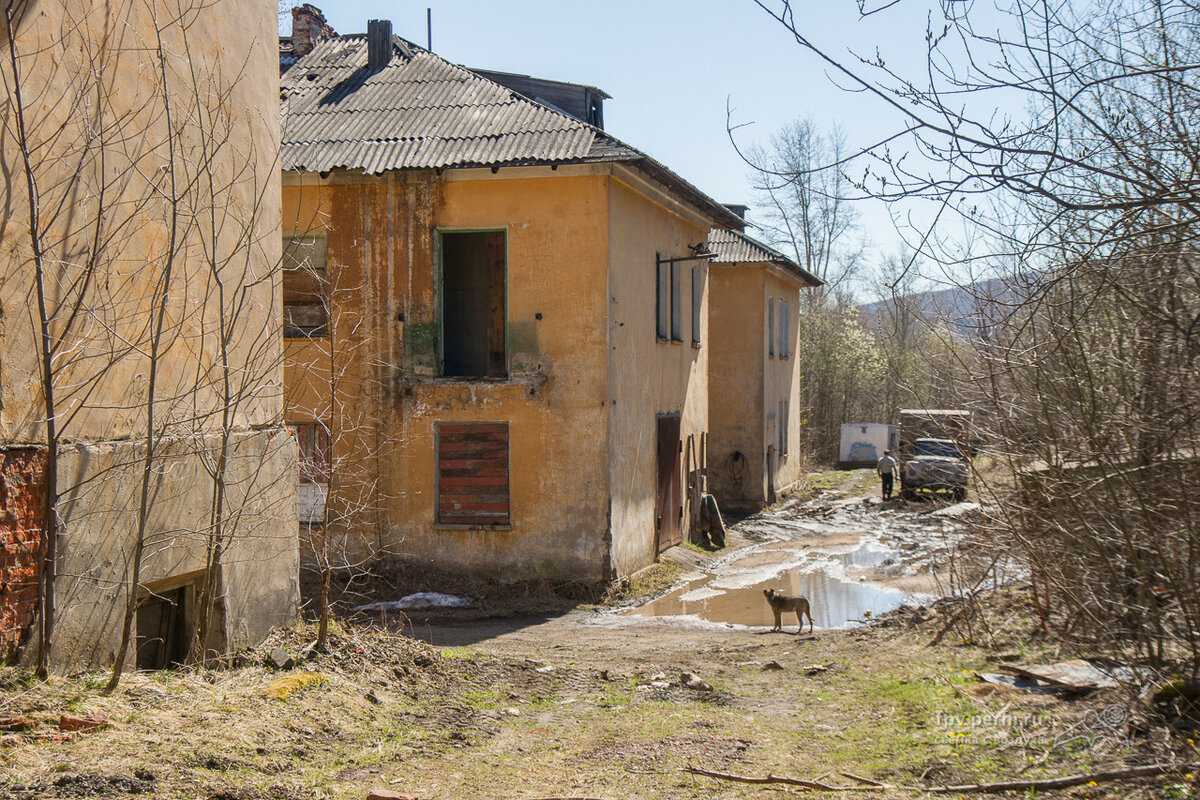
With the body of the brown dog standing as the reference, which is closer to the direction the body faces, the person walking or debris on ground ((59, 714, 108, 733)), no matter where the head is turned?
the debris on ground

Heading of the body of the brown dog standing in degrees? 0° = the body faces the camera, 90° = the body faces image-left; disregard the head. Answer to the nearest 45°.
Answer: approximately 90°

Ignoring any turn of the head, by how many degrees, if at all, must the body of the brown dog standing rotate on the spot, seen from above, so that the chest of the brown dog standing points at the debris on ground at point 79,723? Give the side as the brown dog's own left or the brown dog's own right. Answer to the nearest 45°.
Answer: approximately 45° to the brown dog's own left

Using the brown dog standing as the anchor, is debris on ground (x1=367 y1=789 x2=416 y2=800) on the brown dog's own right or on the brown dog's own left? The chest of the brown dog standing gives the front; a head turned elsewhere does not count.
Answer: on the brown dog's own left

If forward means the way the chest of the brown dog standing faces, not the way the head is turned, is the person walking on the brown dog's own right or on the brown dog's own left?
on the brown dog's own right

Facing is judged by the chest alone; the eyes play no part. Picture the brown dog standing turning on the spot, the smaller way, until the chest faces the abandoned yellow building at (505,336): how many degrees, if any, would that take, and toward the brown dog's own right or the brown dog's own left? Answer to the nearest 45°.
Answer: approximately 45° to the brown dog's own right

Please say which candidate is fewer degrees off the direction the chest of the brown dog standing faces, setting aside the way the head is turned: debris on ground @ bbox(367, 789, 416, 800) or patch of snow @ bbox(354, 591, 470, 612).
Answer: the patch of snow

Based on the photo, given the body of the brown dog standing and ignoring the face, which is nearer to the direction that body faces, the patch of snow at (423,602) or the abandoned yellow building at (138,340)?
the patch of snow

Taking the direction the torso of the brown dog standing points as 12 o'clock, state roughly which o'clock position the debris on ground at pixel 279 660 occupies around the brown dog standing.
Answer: The debris on ground is roughly at 10 o'clock from the brown dog standing.
